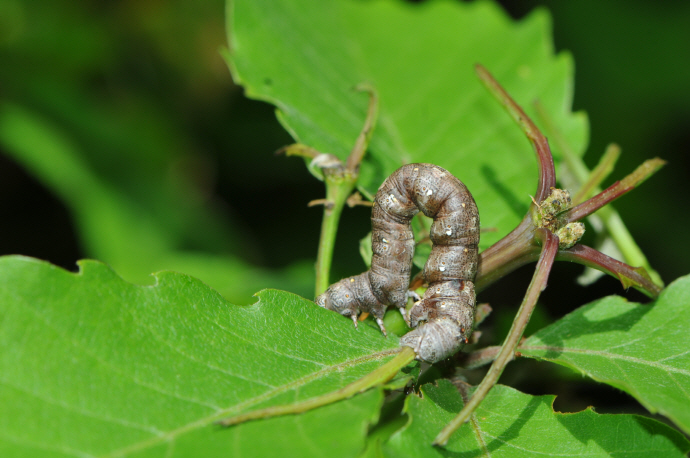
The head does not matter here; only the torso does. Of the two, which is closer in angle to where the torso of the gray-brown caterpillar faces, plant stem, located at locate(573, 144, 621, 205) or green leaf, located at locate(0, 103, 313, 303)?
the green leaf

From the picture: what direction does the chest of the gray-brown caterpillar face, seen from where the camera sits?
to the viewer's left

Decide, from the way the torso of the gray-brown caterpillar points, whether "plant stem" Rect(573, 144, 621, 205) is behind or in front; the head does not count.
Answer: behind
